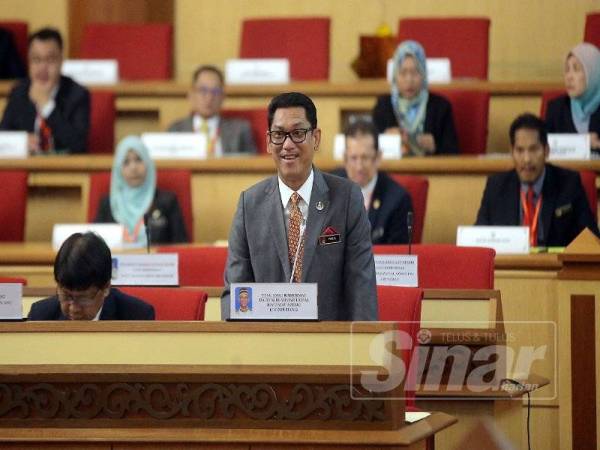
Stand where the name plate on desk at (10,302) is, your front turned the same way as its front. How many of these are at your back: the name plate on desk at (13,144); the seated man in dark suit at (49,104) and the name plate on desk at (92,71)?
3

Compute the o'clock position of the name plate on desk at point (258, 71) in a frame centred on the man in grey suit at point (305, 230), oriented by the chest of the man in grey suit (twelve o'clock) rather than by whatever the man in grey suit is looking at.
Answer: The name plate on desk is roughly at 6 o'clock from the man in grey suit.

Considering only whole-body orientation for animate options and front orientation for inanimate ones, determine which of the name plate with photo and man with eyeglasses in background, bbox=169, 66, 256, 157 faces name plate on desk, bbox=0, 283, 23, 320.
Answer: the man with eyeglasses in background

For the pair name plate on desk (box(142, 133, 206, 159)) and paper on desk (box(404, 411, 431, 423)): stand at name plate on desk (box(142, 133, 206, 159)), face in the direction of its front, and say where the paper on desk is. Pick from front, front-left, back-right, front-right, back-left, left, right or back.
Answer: front

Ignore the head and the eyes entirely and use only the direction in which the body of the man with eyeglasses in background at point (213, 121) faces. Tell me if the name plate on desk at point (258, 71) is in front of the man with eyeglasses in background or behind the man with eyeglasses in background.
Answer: behind

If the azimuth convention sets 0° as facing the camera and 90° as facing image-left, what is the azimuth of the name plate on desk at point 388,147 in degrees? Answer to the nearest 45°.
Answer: approximately 0°

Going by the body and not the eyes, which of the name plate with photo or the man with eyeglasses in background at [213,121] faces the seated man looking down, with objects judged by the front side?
the man with eyeglasses in background

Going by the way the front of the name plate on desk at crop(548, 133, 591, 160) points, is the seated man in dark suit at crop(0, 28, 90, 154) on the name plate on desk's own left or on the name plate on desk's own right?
on the name plate on desk's own right

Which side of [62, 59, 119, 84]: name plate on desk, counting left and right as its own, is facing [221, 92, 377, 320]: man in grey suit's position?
front

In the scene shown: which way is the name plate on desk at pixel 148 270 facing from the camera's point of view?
toward the camera
